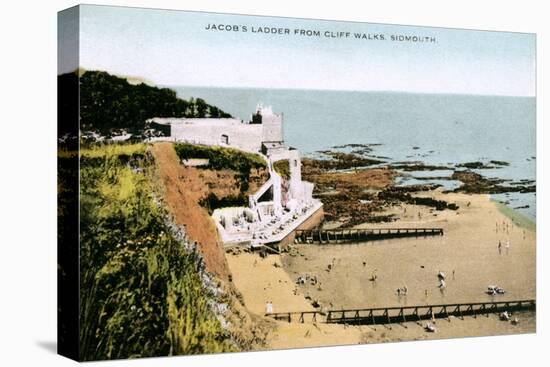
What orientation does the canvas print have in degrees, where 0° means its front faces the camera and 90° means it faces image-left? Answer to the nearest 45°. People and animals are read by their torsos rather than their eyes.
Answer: approximately 315°
